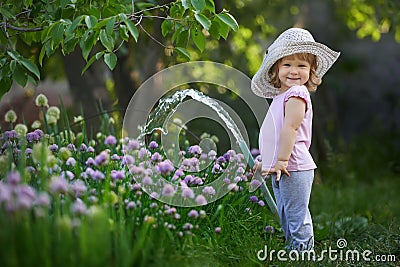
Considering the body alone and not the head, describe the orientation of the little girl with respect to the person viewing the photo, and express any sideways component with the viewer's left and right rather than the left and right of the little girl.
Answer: facing to the left of the viewer

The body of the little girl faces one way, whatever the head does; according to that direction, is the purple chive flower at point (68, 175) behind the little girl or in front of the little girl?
in front

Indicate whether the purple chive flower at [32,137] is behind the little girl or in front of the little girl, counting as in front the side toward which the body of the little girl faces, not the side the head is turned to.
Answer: in front
